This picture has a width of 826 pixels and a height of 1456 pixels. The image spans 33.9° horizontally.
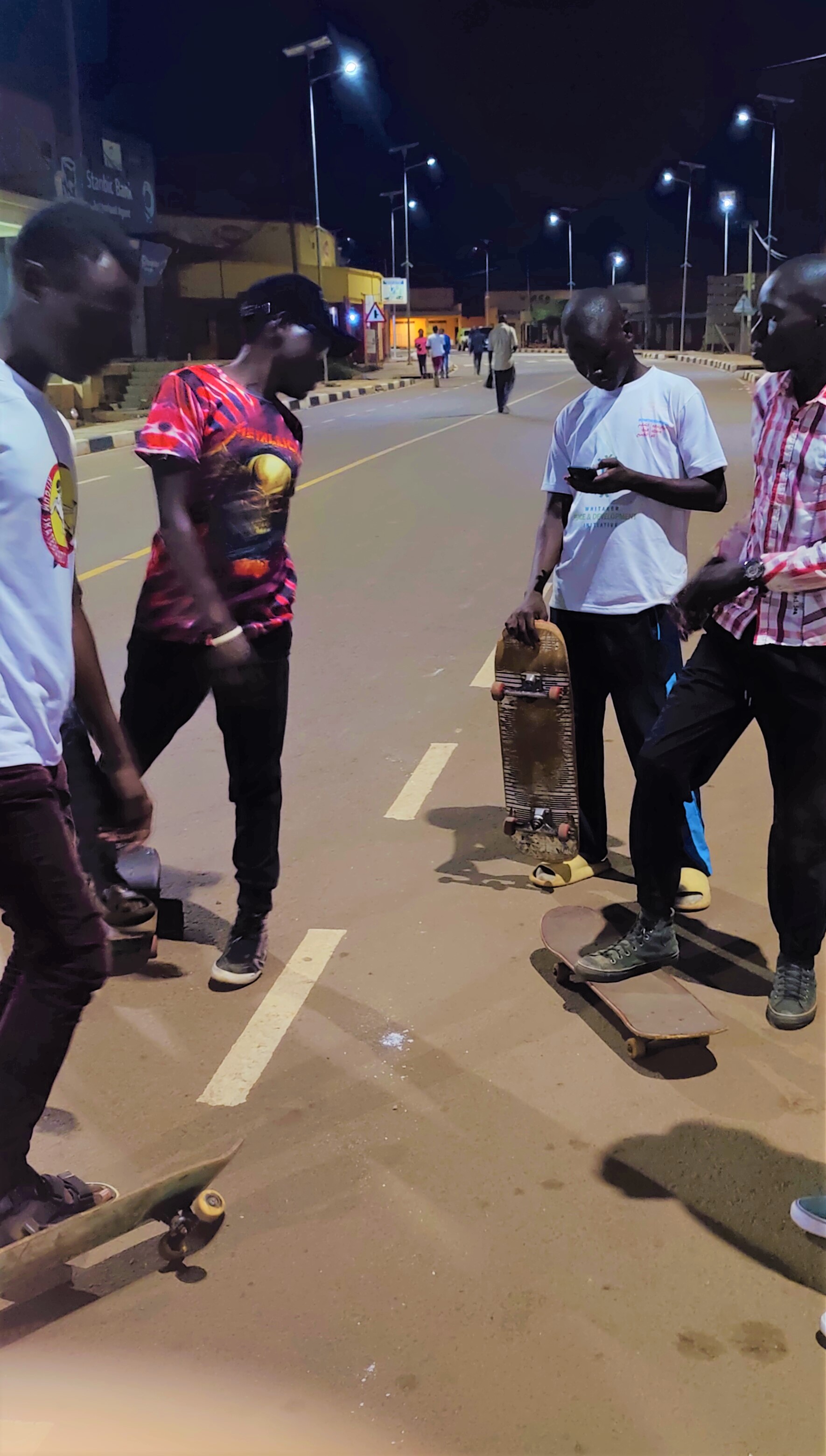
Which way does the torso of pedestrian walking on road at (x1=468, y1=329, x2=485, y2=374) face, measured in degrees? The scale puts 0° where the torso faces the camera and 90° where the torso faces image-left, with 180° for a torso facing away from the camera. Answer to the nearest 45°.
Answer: approximately 180°

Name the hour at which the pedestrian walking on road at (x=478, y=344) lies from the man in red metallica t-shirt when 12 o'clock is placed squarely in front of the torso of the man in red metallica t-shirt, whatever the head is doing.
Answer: The pedestrian walking on road is roughly at 8 o'clock from the man in red metallica t-shirt.

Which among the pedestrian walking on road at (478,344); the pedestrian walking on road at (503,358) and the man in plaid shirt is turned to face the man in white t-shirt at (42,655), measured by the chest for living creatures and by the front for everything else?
the man in plaid shirt

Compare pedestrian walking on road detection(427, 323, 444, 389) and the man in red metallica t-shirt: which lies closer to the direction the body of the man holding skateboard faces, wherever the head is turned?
the man in red metallica t-shirt

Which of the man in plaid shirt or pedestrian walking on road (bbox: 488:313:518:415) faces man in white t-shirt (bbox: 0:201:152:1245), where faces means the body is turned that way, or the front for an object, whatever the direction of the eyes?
the man in plaid shirt

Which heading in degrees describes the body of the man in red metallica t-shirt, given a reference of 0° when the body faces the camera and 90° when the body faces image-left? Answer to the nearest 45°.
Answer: approximately 315°

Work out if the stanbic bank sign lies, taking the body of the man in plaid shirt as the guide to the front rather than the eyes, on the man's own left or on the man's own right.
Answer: on the man's own right

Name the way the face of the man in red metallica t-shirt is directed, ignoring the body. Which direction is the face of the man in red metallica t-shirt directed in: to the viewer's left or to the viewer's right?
to the viewer's right
